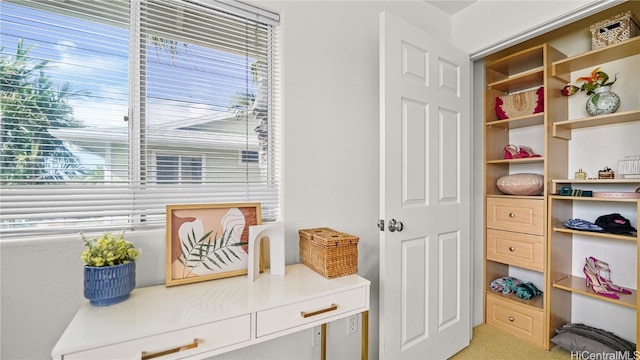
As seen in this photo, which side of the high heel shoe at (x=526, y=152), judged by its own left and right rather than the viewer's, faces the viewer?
right

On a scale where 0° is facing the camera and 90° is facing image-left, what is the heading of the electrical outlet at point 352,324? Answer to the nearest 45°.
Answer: approximately 315°

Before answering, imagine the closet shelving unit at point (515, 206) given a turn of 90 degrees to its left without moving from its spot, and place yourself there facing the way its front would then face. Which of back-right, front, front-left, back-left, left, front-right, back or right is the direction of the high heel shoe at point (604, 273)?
front-left

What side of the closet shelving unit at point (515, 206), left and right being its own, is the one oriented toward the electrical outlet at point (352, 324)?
front

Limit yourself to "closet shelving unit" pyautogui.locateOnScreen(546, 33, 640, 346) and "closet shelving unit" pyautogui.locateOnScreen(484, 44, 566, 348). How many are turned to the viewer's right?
0

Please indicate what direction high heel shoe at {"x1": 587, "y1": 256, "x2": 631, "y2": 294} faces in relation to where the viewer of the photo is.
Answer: facing to the right of the viewer

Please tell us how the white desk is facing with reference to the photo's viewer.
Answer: facing the viewer and to the right of the viewer

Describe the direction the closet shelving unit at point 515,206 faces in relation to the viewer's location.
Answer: facing the viewer and to the left of the viewer
